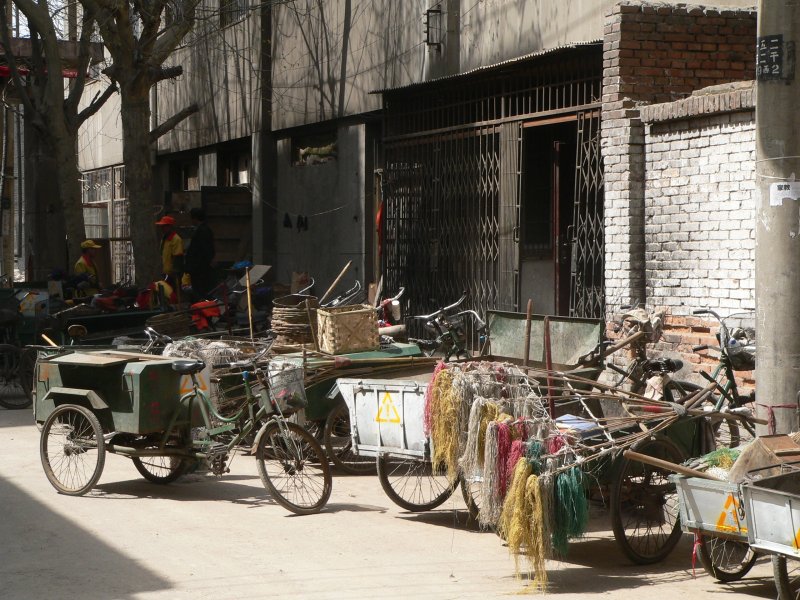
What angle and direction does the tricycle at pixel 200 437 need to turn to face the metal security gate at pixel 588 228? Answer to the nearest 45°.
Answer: approximately 90° to its left

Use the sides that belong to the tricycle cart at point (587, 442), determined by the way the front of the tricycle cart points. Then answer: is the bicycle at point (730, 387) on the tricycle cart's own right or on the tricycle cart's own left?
on the tricycle cart's own left

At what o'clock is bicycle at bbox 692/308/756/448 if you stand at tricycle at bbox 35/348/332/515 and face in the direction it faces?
bicycle at bbox 692/308/756/448 is roughly at 11 o'clock from tricycle at bbox 35/348/332/515.

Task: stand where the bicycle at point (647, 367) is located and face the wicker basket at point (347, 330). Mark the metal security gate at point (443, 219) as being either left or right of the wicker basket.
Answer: right

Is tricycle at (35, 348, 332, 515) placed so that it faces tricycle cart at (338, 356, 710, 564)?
yes

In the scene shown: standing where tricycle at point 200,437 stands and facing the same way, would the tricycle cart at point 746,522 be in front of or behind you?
in front

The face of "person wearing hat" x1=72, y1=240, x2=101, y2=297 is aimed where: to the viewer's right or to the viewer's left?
to the viewer's right

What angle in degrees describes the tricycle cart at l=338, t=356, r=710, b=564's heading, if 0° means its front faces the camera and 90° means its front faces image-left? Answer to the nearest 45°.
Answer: approximately 315°

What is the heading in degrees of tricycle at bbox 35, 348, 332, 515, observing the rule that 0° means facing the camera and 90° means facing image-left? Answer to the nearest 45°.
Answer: approximately 315°

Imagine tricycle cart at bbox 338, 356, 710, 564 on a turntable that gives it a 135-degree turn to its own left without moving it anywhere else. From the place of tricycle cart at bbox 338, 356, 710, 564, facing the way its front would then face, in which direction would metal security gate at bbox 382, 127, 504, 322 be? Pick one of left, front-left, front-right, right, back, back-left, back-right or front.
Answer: front

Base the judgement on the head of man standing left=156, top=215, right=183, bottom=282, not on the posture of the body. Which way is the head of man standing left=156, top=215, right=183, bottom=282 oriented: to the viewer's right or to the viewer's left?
to the viewer's left

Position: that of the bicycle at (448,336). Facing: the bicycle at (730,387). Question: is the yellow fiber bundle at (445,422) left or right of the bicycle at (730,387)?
right
